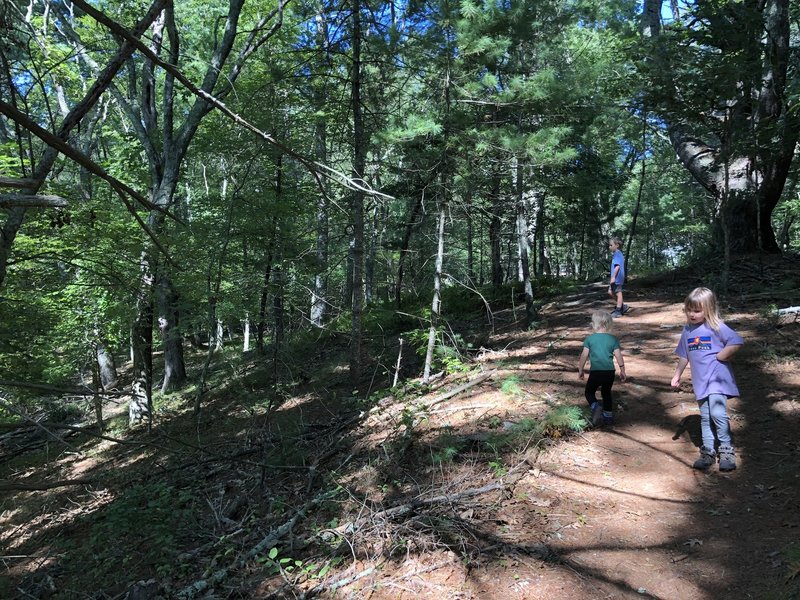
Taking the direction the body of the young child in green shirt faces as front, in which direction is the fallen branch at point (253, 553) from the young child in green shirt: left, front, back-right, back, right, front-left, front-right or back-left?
back-left

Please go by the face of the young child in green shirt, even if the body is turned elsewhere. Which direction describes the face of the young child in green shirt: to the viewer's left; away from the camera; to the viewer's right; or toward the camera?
away from the camera

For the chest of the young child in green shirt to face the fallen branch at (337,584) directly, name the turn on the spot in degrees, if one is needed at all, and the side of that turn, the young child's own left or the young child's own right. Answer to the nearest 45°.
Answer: approximately 135° to the young child's own left

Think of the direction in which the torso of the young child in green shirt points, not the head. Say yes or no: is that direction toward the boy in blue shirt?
yes

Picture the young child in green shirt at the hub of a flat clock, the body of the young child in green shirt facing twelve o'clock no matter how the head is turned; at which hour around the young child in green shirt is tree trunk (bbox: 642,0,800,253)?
The tree trunk is roughly at 1 o'clock from the young child in green shirt.

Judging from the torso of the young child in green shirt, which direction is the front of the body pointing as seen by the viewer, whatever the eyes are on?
away from the camera

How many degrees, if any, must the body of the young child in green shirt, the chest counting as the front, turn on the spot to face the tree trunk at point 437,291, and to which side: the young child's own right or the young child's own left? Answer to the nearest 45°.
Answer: approximately 45° to the young child's own left

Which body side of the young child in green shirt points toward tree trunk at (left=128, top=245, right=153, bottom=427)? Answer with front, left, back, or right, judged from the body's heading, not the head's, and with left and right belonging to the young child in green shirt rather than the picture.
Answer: left
